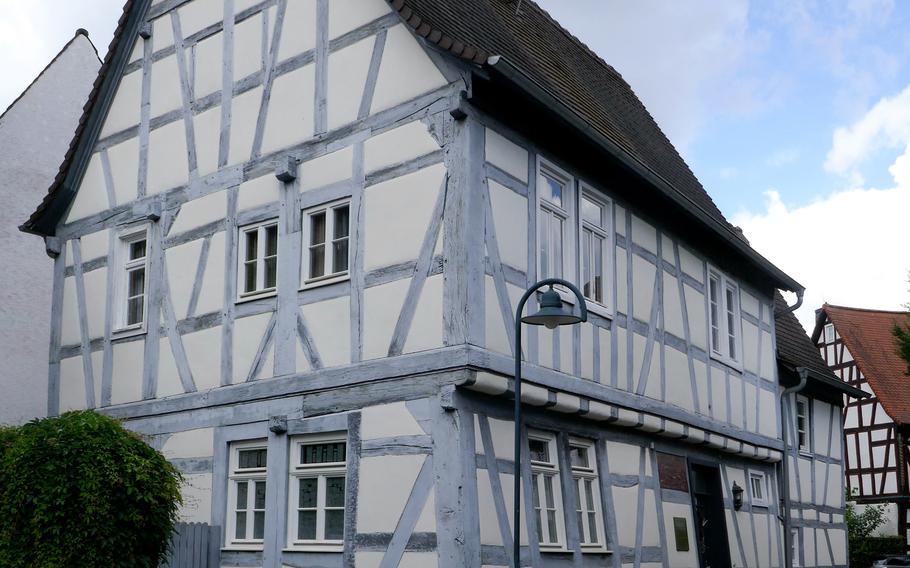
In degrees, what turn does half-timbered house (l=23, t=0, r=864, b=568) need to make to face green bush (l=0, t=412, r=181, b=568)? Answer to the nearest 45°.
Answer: approximately 90° to its right

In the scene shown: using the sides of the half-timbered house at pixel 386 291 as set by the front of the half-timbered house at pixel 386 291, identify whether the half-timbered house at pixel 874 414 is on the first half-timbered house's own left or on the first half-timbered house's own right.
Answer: on the first half-timbered house's own left

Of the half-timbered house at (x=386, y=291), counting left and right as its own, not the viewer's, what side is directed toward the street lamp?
front

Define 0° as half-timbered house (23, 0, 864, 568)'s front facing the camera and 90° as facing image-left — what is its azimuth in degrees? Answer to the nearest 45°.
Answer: approximately 315°
